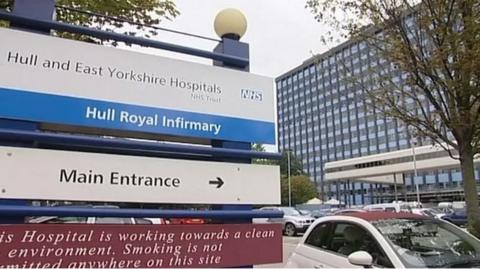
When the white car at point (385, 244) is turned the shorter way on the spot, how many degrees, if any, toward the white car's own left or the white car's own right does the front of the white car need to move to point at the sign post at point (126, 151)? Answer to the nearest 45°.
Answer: approximately 90° to the white car's own right

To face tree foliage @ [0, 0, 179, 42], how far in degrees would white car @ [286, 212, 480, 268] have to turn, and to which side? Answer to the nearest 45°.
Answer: approximately 135° to its right

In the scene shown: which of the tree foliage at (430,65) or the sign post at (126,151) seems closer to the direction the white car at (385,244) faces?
the sign post
